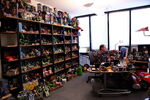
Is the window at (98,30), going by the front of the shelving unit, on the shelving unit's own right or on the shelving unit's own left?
on the shelving unit's own left

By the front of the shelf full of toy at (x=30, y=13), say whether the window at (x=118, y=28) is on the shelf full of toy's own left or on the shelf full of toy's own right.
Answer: on the shelf full of toy's own left

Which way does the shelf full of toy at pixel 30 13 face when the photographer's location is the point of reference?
facing the viewer and to the right of the viewer

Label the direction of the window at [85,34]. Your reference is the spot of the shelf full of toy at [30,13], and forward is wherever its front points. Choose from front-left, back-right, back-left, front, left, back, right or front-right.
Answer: left

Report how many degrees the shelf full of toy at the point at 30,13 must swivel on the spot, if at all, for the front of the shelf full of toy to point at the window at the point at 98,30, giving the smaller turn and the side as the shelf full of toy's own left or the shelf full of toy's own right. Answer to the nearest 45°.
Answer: approximately 90° to the shelf full of toy's own left

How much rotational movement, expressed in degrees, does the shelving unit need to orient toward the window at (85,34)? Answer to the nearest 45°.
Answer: approximately 90° to its left

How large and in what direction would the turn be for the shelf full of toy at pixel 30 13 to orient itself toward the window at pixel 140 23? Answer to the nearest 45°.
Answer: approximately 45° to its left
